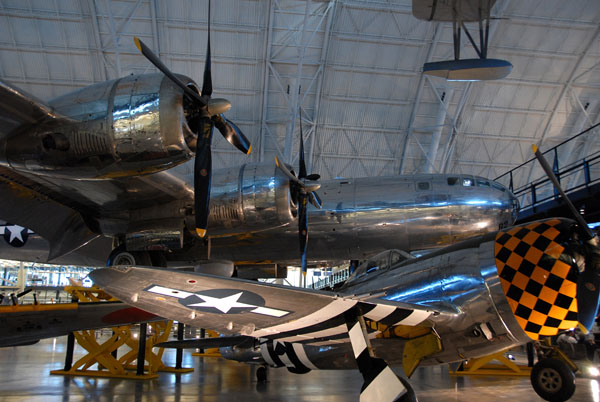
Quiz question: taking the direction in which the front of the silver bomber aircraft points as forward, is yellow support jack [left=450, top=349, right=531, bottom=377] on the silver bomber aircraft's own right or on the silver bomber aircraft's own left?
on the silver bomber aircraft's own left

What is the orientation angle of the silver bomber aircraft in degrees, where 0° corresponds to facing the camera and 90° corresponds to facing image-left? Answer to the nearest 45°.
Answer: approximately 315°

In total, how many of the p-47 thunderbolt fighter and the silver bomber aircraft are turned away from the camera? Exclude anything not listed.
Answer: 0

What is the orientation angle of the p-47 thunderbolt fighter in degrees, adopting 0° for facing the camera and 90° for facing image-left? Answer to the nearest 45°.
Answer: approximately 315°

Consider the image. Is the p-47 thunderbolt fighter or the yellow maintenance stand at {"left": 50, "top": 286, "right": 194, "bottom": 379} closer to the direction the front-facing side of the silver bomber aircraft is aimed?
the p-47 thunderbolt fighter

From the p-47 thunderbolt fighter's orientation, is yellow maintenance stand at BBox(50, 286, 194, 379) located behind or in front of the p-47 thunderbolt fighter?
behind

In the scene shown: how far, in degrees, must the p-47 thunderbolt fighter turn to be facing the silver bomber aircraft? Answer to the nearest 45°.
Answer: approximately 180°

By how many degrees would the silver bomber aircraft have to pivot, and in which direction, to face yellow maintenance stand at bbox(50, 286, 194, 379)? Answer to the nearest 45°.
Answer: approximately 180°

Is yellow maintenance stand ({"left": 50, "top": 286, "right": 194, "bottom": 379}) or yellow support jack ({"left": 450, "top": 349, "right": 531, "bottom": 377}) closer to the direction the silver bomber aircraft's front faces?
the yellow support jack
